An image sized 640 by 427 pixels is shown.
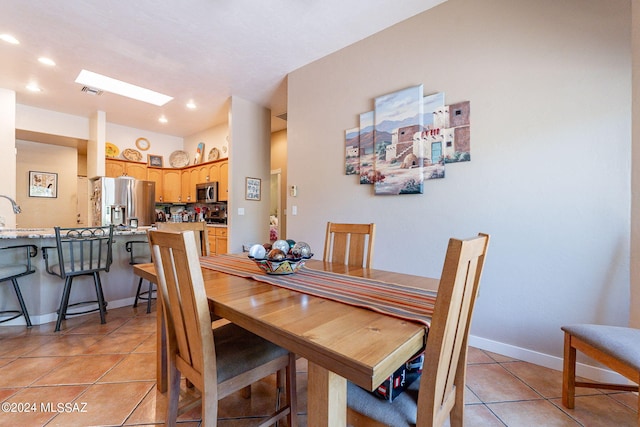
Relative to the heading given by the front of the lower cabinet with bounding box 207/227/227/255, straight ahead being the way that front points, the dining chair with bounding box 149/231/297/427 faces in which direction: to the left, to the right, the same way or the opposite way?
the opposite way

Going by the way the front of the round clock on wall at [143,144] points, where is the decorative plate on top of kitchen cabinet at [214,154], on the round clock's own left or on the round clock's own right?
on the round clock's own left

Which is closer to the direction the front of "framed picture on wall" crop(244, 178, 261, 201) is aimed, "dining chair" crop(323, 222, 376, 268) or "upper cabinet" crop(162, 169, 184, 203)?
the dining chair

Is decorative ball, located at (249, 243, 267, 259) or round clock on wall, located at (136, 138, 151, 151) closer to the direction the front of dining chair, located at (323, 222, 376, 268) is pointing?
the decorative ball

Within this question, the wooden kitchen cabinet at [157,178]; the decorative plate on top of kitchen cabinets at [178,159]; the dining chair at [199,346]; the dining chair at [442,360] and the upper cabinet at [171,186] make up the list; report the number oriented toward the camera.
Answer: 3

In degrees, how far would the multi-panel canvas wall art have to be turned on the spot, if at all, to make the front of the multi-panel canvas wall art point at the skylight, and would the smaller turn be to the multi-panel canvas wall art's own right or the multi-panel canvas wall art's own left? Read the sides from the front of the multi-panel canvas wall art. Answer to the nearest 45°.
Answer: approximately 45° to the multi-panel canvas wall art's own right

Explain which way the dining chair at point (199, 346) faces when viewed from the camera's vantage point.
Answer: facing away from the viewer and to the right of the viewer

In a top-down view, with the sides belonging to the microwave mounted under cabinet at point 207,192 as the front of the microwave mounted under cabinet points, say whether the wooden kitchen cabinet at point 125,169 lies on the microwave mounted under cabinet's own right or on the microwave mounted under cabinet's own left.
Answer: on the microwave mounted under cabinet's own right
